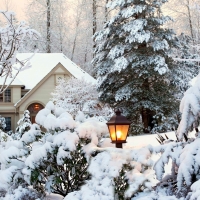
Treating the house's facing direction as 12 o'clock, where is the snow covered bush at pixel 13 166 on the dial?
The snow covered bush is roughly at 12 o'clock from the house.

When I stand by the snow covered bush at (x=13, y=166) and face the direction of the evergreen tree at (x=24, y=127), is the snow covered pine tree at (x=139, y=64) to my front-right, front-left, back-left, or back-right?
front-right

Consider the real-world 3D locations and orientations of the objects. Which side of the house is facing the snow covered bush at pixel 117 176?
front

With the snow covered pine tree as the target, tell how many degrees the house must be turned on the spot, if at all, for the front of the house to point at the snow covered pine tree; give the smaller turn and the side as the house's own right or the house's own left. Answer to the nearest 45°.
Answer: approximately 45° to the house's own left

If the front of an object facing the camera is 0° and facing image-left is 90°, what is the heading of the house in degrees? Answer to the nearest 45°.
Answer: approximately 0°

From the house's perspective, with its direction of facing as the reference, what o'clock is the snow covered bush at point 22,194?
The snow covered bush is roughly at 12 o'clock from the house.

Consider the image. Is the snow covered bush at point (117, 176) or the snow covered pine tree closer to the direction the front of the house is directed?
the snow covered bush

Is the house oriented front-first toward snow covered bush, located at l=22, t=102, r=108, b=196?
yes

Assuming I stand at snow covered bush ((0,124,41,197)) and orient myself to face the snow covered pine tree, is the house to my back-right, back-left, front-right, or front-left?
front-left

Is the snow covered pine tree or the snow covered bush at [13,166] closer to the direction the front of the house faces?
the snow covered bush
